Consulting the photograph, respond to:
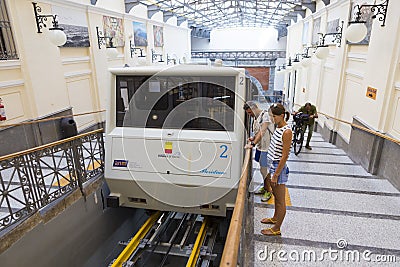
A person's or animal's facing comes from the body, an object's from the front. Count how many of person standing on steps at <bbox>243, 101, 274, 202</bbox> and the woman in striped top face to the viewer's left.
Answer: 2

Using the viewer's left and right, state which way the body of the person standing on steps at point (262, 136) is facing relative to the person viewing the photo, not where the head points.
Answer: facing to the left of the viewer

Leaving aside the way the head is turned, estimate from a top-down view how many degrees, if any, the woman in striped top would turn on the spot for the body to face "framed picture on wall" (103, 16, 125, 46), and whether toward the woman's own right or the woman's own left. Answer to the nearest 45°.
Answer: approximately 45° to the woman's own right

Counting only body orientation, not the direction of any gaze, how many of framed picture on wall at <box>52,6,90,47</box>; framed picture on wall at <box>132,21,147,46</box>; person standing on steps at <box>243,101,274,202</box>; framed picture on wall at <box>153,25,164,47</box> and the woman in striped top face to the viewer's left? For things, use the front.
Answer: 2

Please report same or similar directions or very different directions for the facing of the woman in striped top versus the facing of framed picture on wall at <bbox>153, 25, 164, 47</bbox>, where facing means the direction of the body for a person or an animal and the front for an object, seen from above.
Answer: very different directions

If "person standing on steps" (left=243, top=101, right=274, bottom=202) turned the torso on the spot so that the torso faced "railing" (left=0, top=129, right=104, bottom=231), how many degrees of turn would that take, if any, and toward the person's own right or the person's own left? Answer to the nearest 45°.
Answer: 0° — they already face it

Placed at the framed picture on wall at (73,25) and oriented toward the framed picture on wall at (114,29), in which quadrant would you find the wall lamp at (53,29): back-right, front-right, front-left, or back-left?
back-right

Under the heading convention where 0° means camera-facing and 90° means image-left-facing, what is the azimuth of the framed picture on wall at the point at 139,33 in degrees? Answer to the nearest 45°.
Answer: approximately 315°

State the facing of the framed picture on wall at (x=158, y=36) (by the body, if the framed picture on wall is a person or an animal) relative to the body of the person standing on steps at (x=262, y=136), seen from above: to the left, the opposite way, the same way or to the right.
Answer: the opposite way

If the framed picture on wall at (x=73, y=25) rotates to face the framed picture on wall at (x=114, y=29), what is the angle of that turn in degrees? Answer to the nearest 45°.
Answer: approximately 90° to its left
